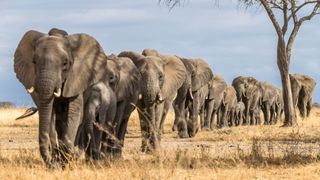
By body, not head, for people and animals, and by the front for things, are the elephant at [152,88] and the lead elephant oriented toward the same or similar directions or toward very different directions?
same or similar directions

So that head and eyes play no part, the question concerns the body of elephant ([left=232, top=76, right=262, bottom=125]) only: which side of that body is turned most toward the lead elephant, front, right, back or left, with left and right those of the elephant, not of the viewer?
front

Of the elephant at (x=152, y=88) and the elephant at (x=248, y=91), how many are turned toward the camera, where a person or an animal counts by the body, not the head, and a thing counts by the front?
2

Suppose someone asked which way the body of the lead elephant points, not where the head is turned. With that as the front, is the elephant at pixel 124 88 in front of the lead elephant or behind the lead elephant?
behind

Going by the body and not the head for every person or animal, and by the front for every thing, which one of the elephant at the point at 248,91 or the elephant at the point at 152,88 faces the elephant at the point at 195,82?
the elephant at the point at 248,91

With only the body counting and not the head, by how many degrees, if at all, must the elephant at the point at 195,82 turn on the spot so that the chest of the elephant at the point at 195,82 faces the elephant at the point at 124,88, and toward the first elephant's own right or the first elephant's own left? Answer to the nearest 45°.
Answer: approximately 45° to the first elephant's own left

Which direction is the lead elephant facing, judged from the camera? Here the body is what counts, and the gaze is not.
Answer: toward the camera

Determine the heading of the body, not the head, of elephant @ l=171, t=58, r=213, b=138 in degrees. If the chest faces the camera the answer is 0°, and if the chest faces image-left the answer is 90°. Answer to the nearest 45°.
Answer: approximately 45°

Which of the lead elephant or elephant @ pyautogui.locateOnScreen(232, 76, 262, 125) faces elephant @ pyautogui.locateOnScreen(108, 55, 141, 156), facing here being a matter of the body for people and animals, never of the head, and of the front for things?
elephant @ pyautogui.locateOnScreen(232, 76, 262, 125)

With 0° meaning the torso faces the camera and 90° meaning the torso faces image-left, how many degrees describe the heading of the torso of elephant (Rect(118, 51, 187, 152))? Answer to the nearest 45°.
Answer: approximately 0°

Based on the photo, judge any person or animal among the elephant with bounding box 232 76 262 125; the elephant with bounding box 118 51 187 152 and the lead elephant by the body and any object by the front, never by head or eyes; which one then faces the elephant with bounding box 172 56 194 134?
the elephant with bounding box 232 76 262 125

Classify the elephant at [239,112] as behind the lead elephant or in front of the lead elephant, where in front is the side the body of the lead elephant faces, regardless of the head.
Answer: behind

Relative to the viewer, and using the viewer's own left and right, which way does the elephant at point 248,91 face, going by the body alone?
facing the viewer

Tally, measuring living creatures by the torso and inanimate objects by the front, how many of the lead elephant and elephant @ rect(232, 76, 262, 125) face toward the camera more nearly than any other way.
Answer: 2
